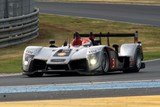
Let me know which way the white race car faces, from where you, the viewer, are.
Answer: facing the viewer and to the left of the viewer

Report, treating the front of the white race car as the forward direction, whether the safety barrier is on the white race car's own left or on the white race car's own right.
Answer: on the white race car's own right
